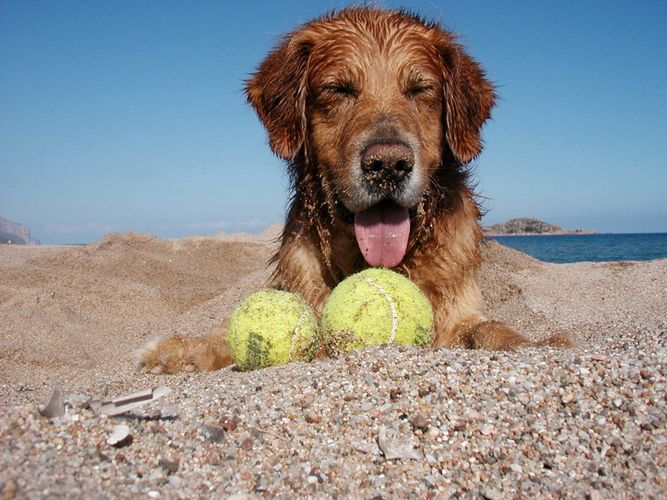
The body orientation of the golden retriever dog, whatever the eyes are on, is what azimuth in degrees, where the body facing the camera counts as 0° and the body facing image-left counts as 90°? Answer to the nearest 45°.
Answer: approximately 0°
